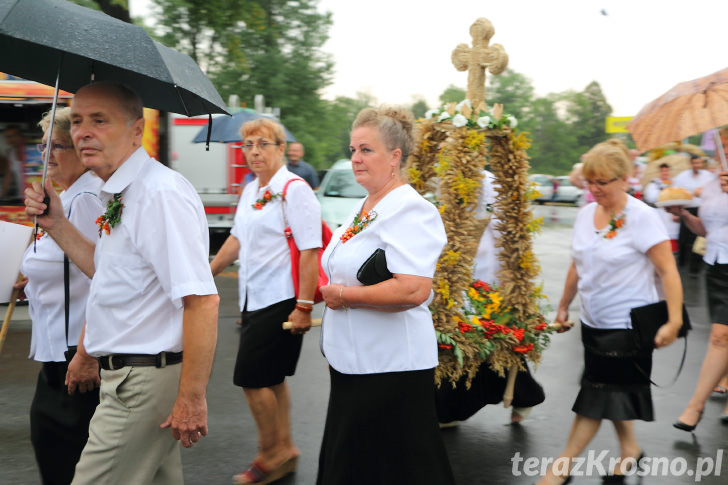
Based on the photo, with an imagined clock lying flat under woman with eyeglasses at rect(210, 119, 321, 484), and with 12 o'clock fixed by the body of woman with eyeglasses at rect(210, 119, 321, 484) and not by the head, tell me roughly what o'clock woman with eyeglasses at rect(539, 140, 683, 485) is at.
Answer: woman with eyeglasses at rect(539, 140, 683, 485) is roughly at 8 o'clock from woman with eyeglasses at rect(210, 119, 321, 484).

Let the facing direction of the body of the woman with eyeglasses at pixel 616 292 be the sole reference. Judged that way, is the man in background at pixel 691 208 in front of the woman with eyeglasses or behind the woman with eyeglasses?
behind

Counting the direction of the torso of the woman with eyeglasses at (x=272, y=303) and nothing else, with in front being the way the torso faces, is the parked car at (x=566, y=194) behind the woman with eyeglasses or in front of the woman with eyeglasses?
behind

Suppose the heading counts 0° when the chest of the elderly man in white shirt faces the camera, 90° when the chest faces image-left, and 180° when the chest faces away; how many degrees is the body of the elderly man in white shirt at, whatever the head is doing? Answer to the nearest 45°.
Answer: approximately 45°

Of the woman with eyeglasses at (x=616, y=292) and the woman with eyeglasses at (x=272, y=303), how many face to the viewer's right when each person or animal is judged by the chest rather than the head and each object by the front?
0

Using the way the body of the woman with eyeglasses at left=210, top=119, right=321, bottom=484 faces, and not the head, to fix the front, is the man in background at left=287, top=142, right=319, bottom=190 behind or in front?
behind

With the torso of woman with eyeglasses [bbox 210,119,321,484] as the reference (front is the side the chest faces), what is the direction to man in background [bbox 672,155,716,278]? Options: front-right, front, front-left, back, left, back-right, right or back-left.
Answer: back

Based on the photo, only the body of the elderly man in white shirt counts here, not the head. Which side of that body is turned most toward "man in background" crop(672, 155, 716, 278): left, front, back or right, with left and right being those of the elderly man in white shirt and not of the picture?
back
